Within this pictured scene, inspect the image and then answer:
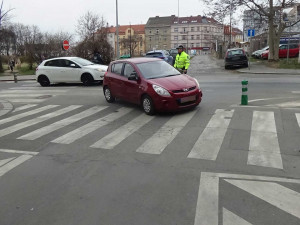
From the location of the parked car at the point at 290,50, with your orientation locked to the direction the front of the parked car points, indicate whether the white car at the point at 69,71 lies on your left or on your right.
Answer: on your left

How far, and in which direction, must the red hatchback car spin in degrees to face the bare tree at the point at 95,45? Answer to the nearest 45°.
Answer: approximately 135° to its left

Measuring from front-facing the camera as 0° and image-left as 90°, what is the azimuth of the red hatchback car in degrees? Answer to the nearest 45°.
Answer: approximately 315°

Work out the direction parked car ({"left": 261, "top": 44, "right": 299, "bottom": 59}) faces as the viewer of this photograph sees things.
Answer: facing to the left of the viewer
